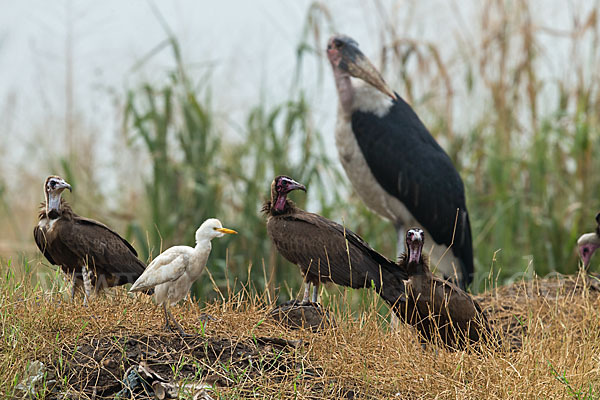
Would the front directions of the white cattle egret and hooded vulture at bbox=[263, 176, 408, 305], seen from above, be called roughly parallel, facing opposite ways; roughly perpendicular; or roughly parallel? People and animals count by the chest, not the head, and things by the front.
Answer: roughly parallel, facing opposite ways

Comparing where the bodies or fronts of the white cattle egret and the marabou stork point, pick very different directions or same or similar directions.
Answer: very different directions

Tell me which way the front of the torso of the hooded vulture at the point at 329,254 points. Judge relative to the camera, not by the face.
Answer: to the viewer's left

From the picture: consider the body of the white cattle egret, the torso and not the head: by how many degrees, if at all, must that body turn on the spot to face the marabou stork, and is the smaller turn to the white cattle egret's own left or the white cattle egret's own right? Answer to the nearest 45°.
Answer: approximately 45° to the white cattle egret's own left

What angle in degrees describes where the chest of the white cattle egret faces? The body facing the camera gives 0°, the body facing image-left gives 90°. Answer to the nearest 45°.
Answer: approximately 270°

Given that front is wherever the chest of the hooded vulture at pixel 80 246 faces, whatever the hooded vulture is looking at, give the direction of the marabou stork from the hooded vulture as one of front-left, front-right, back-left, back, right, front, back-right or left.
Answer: back

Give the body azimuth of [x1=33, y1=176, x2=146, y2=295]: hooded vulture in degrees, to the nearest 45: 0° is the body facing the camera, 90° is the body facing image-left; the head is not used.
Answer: approximately 45°

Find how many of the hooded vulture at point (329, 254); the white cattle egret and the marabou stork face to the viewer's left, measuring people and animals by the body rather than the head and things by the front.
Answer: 2

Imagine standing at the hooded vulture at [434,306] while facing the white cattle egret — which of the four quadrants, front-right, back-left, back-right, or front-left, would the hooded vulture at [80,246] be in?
front-right

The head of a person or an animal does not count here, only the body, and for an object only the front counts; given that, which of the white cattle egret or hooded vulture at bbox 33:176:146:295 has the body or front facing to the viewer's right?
the white cattle egret
